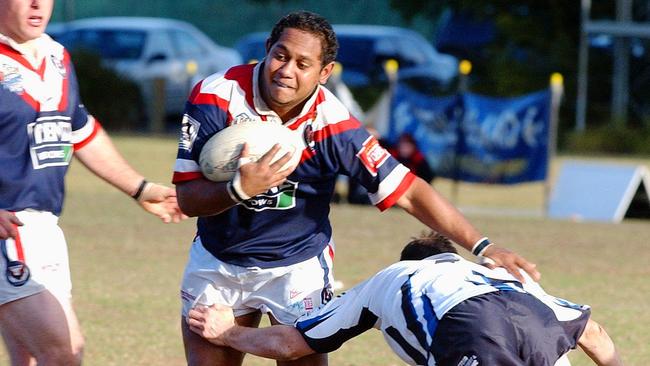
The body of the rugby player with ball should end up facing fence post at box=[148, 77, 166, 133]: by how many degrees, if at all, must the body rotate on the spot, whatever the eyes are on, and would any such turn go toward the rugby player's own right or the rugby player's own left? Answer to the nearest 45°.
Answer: approximately 180°

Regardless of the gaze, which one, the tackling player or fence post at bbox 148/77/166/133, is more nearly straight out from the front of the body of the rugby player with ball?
the tackling player

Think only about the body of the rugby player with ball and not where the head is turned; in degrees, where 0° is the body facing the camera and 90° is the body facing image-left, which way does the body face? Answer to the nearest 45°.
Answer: approximately 0°

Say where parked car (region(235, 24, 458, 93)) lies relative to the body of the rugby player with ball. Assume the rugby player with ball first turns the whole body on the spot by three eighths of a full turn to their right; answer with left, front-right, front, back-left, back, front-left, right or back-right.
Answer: front-right
